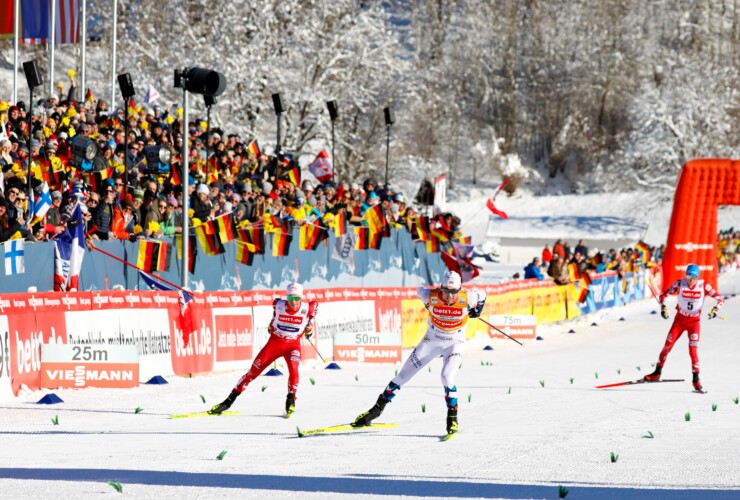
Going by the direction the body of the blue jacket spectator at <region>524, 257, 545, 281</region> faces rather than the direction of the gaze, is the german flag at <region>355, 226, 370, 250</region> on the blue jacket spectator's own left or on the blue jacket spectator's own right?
on the blue jacket spectator's own right

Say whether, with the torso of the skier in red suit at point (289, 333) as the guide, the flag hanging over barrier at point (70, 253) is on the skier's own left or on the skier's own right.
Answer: on the skier's own right

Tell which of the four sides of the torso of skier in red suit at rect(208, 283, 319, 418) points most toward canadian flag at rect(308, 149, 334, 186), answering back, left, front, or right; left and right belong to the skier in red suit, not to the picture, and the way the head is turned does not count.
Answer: back

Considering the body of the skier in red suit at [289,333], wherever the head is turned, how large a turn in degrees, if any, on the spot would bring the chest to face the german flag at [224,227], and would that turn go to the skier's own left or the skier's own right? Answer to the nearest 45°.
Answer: approximately 180°

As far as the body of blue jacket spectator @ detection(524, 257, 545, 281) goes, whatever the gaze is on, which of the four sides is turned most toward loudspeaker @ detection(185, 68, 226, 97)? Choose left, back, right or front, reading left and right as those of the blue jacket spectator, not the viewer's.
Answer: right

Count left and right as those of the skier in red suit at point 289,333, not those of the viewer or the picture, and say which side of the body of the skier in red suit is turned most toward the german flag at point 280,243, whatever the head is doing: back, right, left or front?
back

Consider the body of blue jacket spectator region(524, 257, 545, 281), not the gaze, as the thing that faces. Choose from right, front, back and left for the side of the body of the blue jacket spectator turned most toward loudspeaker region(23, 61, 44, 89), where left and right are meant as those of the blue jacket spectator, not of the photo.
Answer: right

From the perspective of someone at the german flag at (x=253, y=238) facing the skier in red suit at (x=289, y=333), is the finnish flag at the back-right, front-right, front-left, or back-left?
front-right

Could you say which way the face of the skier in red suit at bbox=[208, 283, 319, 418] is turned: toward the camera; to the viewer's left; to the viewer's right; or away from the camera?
toward the camera

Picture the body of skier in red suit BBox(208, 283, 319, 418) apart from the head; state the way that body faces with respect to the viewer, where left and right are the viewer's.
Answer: facing the viewer

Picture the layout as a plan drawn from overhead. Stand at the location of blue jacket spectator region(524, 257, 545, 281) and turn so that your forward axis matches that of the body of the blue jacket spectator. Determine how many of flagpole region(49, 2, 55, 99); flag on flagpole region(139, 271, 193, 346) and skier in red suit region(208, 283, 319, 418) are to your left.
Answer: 0

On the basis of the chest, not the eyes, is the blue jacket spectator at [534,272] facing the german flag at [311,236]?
no

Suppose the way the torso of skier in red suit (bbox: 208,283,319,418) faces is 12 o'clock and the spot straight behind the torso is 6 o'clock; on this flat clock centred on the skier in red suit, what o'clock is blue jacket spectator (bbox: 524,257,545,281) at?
The blue jacket spectator is roughly at 7 o'clock from the skier in red suit.

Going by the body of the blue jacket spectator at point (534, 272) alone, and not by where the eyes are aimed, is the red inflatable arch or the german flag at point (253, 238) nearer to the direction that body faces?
the red inflatable arch

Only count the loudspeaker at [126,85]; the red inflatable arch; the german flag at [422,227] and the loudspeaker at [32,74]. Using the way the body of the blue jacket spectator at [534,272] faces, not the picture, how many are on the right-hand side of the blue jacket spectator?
3

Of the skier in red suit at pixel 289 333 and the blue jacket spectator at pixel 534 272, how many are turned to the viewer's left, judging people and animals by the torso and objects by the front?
0
